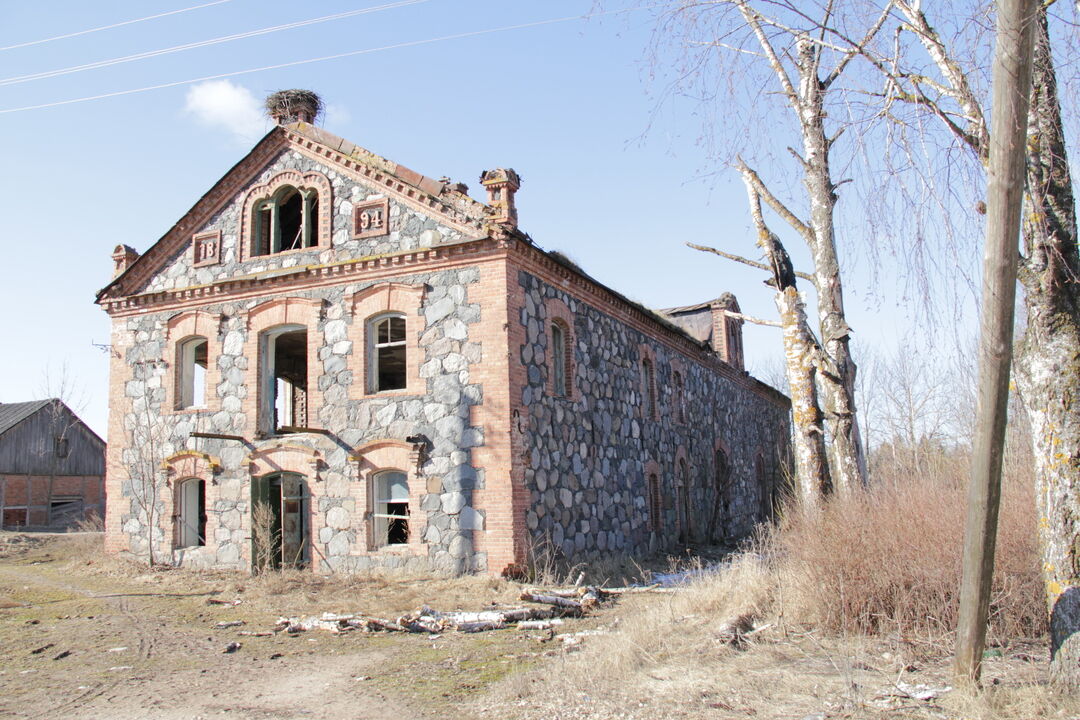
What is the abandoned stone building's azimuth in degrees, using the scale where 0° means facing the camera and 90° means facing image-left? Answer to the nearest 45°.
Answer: approximately 45°

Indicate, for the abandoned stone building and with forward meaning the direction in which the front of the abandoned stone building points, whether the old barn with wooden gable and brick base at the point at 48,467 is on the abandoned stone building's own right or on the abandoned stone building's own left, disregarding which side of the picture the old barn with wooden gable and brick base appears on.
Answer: on the abandoned stone building's own right

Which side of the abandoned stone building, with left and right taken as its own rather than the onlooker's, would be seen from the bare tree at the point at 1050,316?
left

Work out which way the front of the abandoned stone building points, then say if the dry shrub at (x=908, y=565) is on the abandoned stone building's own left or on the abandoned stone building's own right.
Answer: on the abandoned stone building's own left

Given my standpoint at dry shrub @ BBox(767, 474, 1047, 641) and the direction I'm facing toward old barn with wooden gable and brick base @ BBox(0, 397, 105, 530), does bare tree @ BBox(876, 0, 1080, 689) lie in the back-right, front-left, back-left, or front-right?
back-left
